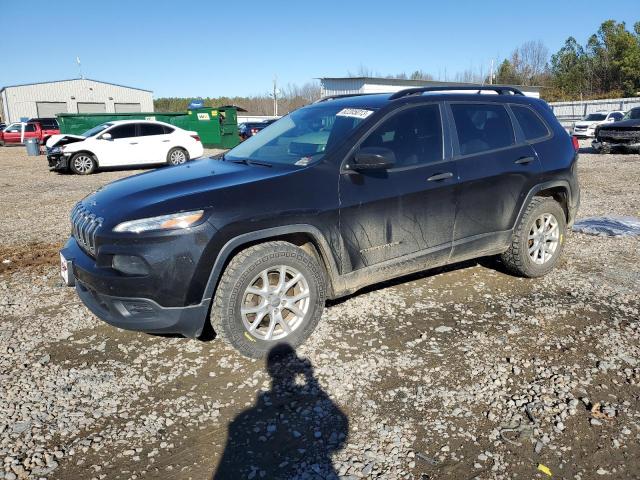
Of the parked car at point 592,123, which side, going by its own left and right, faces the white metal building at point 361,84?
right

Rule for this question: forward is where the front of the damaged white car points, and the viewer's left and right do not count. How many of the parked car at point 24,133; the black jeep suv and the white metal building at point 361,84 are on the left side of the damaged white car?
1

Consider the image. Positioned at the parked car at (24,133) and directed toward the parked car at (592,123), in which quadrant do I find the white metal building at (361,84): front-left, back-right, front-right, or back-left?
front-left

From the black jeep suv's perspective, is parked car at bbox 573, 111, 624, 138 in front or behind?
behind

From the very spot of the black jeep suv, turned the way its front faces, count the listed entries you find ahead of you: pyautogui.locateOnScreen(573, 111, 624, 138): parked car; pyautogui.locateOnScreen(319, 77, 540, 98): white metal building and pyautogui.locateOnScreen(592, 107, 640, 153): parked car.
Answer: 0

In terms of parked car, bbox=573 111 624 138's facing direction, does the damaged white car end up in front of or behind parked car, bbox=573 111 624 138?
in front

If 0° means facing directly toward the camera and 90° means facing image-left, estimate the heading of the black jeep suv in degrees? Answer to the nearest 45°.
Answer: approximately 45°

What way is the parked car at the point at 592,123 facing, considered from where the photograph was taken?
facing the viewer and to the left of the viewer

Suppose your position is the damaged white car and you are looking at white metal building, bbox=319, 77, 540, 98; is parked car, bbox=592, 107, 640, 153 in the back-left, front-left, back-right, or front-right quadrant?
front-right

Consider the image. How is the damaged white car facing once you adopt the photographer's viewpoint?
facing to the left of the viewer

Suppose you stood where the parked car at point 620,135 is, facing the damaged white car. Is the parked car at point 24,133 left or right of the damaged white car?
right

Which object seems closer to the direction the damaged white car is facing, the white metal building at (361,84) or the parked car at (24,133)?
the parked car

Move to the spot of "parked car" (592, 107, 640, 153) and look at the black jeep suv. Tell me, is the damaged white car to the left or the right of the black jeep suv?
right
